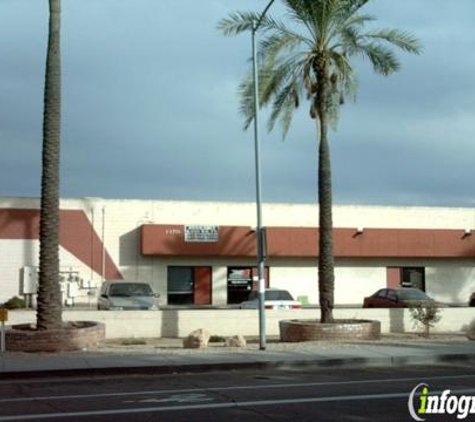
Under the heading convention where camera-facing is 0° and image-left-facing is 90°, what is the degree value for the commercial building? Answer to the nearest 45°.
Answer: approximately 0°

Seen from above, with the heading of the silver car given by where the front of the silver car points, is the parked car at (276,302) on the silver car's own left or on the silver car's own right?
on the silver car's own left

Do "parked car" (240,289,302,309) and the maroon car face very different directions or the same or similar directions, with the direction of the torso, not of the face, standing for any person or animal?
very different directions

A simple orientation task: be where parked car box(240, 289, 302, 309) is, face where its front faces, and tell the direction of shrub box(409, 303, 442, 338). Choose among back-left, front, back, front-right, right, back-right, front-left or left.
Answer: back

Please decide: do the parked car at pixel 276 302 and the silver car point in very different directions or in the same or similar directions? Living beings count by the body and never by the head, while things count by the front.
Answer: very different directions

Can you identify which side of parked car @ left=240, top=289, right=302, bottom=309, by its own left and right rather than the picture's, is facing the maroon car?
right

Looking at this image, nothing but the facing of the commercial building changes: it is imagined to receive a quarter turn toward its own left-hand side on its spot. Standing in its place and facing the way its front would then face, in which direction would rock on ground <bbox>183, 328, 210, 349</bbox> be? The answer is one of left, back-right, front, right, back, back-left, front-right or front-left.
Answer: right

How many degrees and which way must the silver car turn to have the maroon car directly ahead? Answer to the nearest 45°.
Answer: approximately 45° to its left
